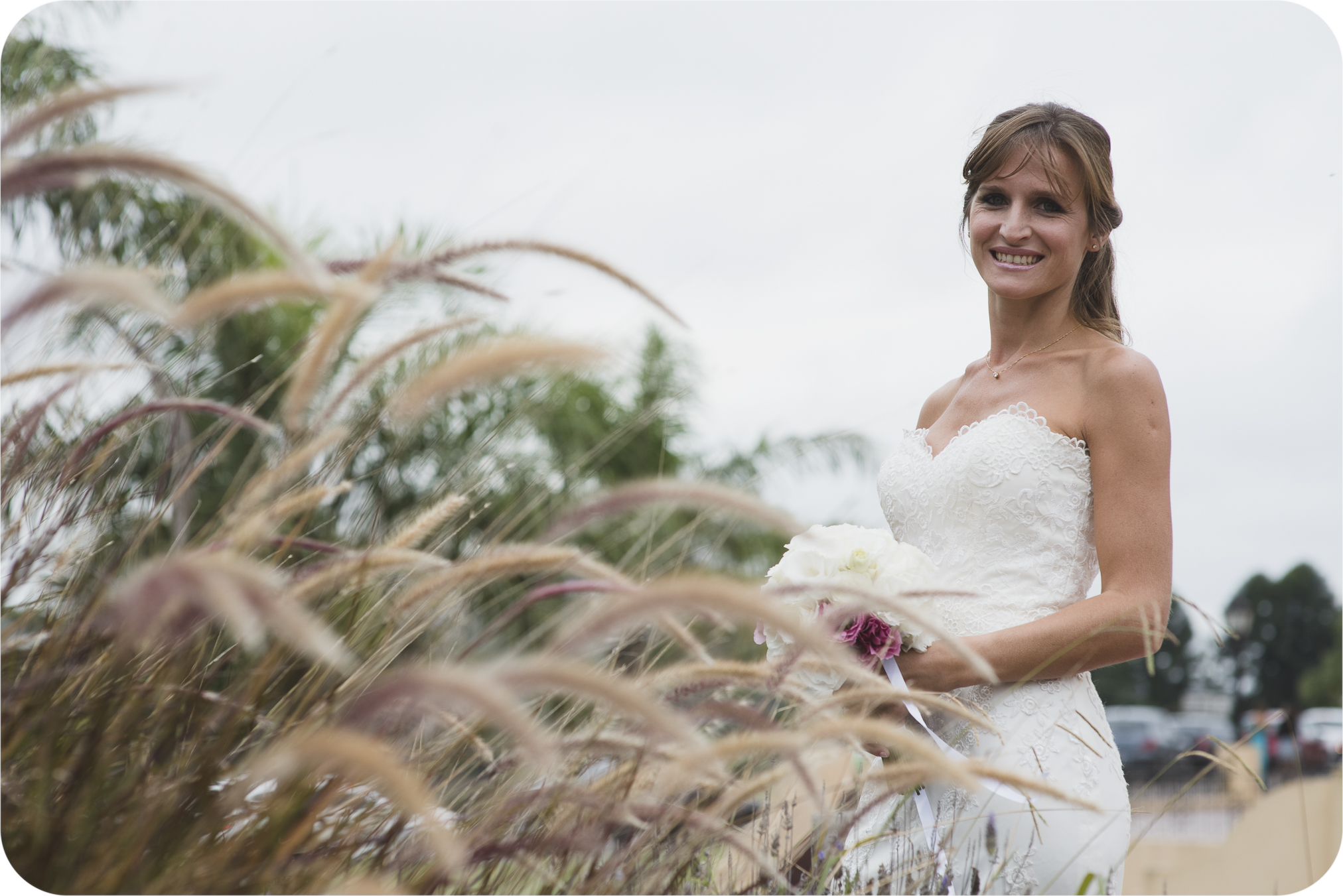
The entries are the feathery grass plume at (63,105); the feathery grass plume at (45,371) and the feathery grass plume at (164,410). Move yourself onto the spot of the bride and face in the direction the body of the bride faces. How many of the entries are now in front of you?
3

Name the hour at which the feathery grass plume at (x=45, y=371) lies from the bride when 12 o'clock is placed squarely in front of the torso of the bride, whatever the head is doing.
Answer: The feathery grass plume is roughly at 12 o'clock from the bride.

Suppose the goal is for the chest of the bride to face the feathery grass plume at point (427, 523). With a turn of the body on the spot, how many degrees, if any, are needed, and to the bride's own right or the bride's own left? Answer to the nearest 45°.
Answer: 0° — they already face it

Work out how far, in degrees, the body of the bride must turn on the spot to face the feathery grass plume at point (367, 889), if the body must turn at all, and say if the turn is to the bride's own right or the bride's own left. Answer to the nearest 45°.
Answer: approximately 45° to the bride's own left

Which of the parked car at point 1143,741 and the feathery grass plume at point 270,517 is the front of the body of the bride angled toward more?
the feathery grass plume

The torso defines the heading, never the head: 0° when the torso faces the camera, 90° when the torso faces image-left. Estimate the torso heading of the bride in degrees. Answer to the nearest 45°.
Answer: approximately 45°

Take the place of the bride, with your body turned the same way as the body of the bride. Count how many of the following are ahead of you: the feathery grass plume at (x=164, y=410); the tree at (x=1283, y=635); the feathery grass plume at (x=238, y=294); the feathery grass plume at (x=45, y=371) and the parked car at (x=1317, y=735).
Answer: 3

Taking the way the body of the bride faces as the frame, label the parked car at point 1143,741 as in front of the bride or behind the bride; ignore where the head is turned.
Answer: behind

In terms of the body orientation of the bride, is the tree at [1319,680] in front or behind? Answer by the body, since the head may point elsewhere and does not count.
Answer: behind
